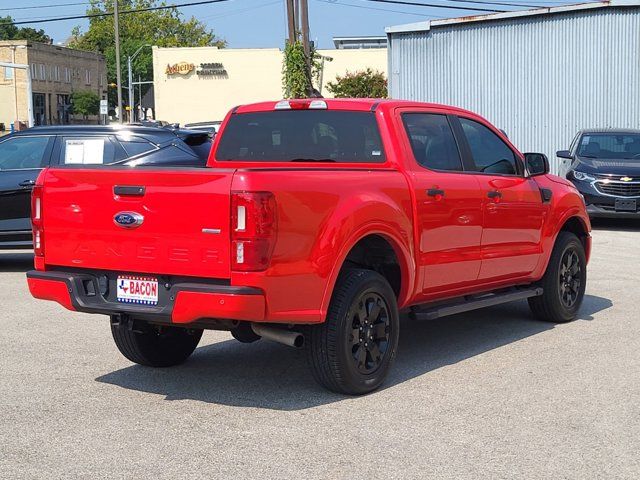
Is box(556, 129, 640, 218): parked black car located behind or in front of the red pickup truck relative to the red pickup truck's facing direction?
in front

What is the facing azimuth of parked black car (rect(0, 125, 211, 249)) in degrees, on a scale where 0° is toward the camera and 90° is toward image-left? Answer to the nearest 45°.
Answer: approximately 90°

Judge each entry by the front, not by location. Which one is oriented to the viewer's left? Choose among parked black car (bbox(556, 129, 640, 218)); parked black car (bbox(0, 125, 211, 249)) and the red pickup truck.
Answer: parked black car (bbox(0, 125, 211, 249))

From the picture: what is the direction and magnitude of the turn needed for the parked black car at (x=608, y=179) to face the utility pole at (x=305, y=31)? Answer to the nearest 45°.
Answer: approximately 135° to its right

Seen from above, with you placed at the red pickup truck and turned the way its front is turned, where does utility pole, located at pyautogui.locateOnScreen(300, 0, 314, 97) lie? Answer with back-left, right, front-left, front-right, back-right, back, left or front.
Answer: front-left

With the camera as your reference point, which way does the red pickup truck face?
facing away from the viewer and to the right of the viewer

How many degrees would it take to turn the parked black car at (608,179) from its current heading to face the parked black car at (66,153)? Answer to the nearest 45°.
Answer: approximately 45° to its right

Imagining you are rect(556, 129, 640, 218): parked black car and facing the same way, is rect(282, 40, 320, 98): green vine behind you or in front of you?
behind

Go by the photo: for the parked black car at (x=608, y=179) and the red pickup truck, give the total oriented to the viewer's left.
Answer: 0

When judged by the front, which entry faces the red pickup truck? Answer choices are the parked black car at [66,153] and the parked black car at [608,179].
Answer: the parked black car at [608,179]

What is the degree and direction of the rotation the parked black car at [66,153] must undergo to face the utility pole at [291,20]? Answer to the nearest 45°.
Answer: approximately 90° to its right

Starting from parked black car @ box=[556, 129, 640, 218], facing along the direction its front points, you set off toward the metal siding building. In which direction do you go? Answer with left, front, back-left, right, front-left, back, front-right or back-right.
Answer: back
